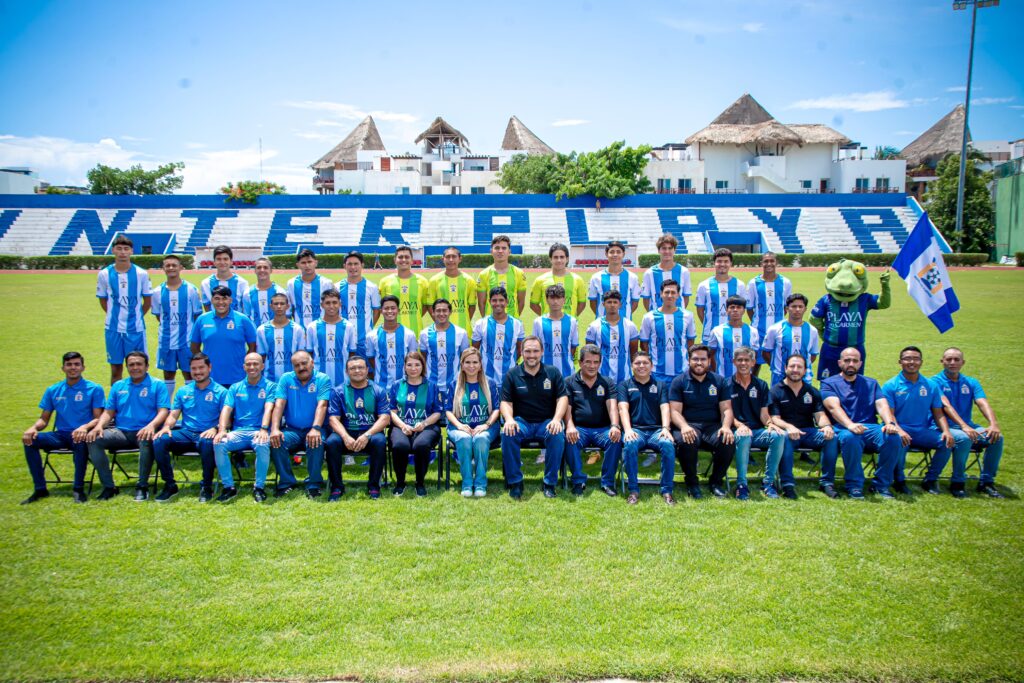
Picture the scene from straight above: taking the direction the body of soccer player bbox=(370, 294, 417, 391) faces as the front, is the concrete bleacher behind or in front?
behind

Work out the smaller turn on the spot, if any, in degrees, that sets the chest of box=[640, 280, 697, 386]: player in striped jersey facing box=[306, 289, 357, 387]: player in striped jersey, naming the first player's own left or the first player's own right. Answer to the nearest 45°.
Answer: approximately 90° to the first player's own right

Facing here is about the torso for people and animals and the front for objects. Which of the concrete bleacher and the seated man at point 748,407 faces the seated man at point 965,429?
the concrete bleacher

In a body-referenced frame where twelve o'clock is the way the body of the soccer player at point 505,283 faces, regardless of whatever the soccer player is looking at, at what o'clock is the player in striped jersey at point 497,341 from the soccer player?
The player in striped jersey is roughly at 12 o'clock from the soccer player.

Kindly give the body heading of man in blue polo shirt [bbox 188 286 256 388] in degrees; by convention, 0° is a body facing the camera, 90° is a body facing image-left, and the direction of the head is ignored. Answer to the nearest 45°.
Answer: approximately 0°

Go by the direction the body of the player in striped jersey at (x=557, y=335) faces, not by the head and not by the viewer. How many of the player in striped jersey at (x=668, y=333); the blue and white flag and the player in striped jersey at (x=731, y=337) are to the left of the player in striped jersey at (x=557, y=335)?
3

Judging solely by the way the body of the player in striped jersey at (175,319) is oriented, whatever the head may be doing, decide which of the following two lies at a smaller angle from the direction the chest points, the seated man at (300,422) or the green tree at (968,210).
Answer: the seated man

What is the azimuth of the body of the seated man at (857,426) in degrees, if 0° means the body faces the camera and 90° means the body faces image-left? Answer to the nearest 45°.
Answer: approximately 0°

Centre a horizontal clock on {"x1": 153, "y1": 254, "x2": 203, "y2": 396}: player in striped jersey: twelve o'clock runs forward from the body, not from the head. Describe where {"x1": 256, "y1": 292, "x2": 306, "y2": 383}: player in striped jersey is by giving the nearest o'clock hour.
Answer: {"x1": 256, "y1": 292, "x2": 306, "y2": 383}: player in striped jersey is roughly at 11 o'clock from {"x1": 153, "y1": 254, "x2": 203, "y2": 396}: player in striped jersey.

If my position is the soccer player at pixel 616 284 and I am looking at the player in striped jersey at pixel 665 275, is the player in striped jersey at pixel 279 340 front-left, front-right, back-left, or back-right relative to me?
back-right
